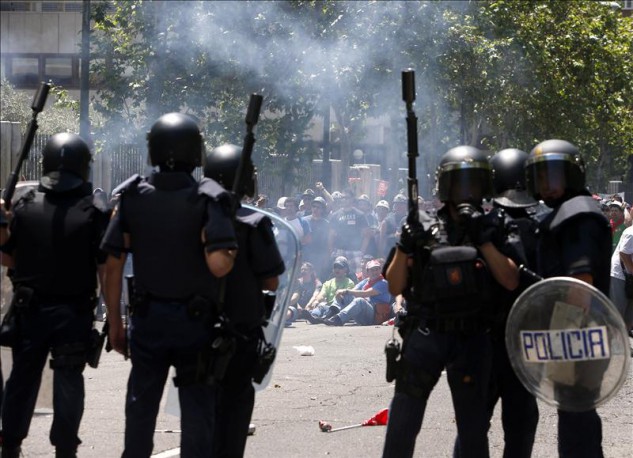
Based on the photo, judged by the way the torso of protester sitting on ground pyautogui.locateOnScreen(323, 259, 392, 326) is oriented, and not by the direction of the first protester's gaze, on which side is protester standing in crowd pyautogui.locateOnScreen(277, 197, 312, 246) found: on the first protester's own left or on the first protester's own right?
on the first protester's own right

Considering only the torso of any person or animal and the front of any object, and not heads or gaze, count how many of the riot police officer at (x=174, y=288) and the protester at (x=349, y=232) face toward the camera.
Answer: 1

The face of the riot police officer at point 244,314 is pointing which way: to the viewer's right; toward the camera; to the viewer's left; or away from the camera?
away from the camera

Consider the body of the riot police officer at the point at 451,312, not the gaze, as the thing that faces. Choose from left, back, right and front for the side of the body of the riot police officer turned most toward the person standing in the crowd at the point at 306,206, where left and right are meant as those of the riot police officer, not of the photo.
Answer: back

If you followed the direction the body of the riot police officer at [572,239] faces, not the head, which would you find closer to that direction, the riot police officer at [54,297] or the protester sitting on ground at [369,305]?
the riot police officer

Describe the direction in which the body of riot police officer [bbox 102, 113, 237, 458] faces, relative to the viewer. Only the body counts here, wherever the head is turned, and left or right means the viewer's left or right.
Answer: facing away from the viewer

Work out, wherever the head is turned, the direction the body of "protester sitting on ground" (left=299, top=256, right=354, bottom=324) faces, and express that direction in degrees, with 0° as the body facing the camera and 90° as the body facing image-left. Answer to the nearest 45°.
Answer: approximately 45°

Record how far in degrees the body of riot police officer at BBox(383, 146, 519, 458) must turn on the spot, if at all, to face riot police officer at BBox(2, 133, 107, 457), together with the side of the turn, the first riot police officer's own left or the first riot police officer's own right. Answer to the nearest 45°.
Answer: approximately 90° to the first riot police officer's own right

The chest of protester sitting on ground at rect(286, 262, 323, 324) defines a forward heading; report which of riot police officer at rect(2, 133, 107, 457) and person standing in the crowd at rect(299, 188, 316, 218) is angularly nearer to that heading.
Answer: the riot police officer

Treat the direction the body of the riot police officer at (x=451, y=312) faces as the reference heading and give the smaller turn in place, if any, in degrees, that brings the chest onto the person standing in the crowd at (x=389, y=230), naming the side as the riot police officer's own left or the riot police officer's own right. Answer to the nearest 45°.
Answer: approximately 180°
